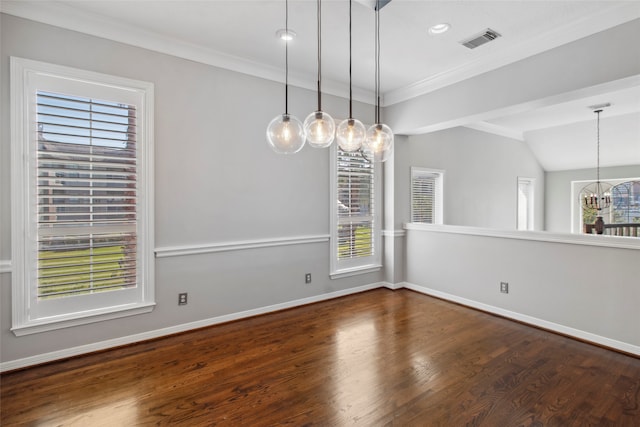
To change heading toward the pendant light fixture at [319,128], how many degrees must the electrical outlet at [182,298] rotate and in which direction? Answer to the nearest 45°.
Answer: approximately 45° to its left

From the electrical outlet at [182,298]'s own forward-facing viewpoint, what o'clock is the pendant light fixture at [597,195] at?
The pendant light fixture is roughly at 9 o'clock from the electrical outlet.

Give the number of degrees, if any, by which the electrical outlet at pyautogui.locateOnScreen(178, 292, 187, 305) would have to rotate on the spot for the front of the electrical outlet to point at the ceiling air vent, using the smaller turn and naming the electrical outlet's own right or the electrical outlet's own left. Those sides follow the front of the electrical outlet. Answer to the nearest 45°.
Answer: approximately 45° to the electrical outlet's own left

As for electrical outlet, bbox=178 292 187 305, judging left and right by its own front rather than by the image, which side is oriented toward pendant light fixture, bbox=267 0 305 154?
front

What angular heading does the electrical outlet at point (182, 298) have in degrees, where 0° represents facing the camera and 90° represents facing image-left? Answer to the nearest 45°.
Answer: approximately 0°

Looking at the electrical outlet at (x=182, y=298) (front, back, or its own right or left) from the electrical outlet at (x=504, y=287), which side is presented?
left

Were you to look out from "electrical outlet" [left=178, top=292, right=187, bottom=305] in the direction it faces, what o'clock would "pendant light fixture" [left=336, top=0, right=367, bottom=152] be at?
The pendant light fixture is roughly at 11 o'clock from the electrical outlet.

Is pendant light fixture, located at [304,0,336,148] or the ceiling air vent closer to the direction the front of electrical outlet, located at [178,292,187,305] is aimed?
the pendant light fixture
